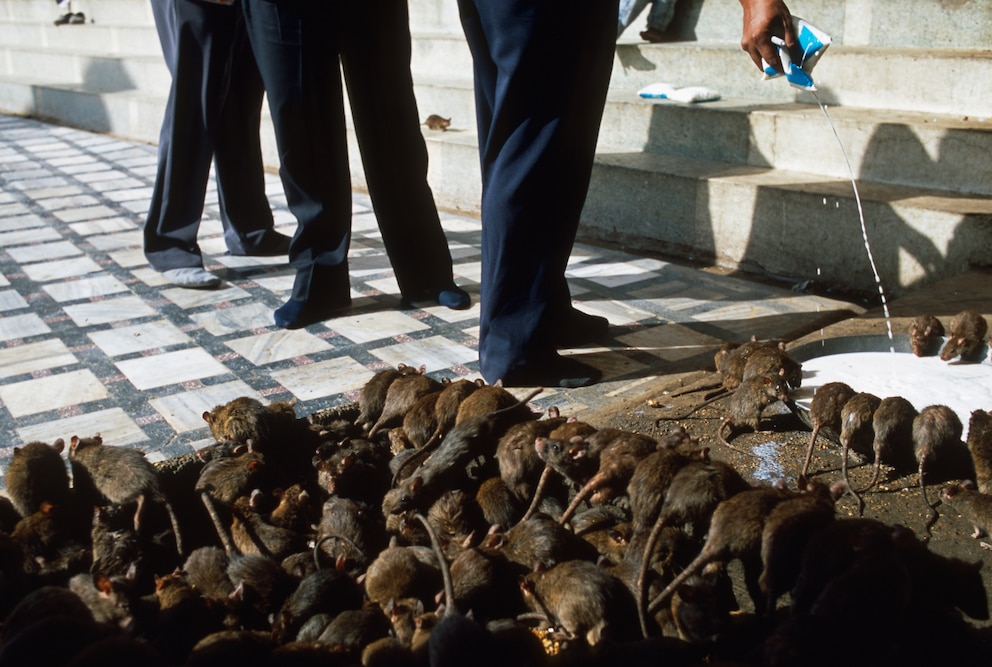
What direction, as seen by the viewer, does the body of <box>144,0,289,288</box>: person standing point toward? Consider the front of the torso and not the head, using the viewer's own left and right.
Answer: facing the viewer and to the right of the viewer

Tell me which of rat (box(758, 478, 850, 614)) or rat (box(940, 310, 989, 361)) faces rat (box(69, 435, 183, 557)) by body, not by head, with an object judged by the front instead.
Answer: rat (box(940, 310, 989, 361))

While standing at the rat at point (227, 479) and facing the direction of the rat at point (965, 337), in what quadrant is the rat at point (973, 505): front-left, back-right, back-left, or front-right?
front-right

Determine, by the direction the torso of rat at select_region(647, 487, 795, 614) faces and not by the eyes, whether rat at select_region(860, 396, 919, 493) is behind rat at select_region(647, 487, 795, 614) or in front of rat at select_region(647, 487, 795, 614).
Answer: in front

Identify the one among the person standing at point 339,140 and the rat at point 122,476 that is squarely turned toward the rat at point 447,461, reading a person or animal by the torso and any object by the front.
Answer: the person standing

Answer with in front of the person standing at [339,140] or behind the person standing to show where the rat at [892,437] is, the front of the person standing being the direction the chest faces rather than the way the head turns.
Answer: in front

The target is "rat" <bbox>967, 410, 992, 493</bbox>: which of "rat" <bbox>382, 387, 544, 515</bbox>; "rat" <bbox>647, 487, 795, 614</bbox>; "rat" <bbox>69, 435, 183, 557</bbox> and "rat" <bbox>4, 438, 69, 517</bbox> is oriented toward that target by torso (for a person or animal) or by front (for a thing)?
"rat" <bbox>647, 487, 795, 614</bbox>

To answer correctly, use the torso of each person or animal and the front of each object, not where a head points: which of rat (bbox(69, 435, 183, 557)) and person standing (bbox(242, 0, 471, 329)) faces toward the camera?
the person standing

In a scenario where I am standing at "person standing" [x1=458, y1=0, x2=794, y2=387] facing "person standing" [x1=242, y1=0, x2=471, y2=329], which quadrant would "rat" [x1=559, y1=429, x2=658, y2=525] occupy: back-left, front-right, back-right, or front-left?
back-left

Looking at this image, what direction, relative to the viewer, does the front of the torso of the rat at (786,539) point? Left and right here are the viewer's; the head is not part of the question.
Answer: facing away from the viewer and to the right of the viewer

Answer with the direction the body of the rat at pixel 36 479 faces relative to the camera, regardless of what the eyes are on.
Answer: away from the camera

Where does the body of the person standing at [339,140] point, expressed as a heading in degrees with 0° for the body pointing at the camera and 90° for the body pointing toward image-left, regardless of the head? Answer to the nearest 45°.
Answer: approximately 0°

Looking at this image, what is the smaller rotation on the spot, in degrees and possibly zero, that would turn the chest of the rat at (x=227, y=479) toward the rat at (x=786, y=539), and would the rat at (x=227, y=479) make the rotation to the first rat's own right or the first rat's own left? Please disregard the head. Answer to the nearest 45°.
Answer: approximately 90° to the first rat's own right

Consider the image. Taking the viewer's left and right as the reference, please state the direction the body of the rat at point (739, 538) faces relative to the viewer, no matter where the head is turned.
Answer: facing away from the viewer and to the right of the viewer

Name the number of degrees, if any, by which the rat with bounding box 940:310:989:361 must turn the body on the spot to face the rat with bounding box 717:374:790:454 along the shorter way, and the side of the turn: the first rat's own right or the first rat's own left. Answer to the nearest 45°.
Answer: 0° — it already faces it
